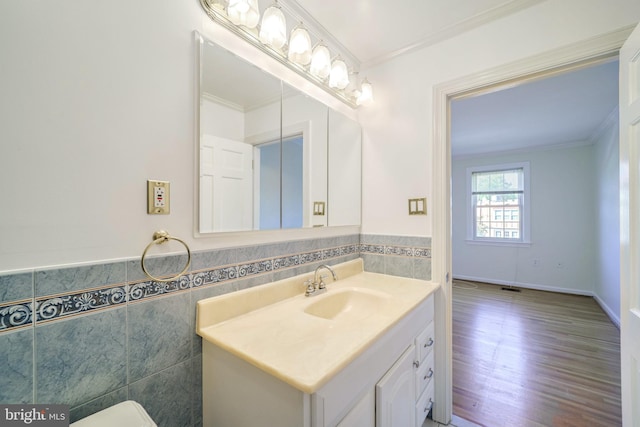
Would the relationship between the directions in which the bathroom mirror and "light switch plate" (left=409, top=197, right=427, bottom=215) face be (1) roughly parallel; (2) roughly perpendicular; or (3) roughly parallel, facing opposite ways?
roughly perpendicular

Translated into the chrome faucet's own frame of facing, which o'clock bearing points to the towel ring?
The towel ring is roughly at 3 o'clock from the chrome faucet.

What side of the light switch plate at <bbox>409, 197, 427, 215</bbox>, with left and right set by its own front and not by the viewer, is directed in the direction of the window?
back

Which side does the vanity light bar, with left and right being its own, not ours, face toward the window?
left

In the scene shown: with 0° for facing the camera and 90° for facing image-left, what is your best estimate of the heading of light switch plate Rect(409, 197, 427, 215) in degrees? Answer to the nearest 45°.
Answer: approximately 0°

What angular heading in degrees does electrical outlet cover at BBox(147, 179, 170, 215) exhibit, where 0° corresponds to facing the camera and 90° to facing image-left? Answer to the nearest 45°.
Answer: approximately 315°

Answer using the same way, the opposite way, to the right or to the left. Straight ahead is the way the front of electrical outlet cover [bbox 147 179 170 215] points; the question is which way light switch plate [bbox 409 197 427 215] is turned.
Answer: to the right
